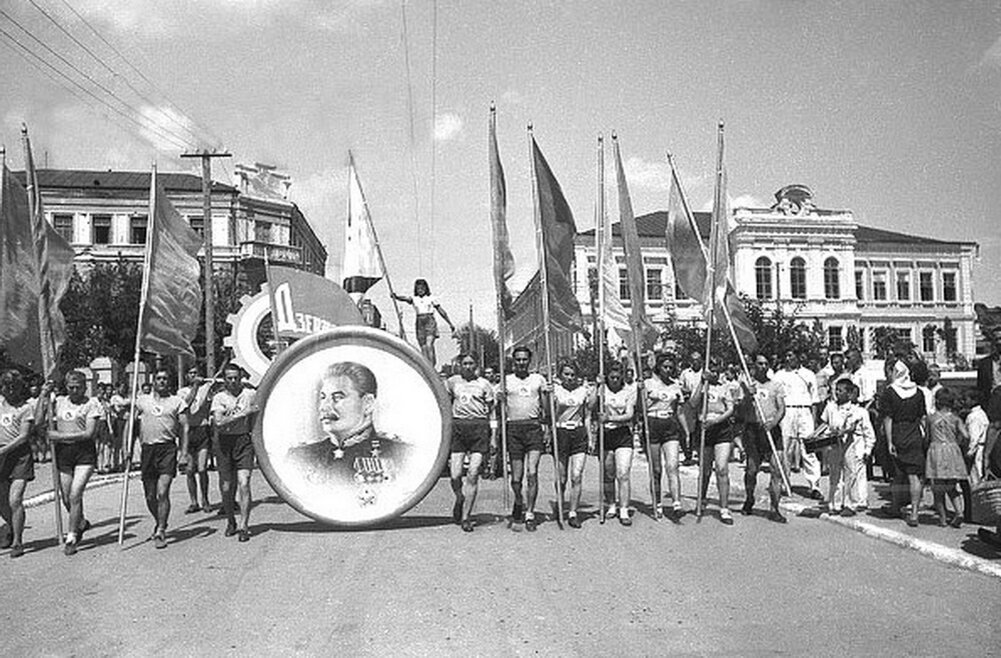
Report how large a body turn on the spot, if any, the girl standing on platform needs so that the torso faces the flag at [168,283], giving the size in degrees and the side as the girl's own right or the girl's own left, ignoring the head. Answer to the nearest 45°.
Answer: approximately 45° to the girl's own right

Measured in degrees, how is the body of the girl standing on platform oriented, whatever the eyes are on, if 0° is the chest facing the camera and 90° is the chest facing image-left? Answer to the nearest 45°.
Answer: approximately 0°

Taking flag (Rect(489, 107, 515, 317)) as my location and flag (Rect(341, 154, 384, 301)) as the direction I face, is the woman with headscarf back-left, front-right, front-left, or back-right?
back-right

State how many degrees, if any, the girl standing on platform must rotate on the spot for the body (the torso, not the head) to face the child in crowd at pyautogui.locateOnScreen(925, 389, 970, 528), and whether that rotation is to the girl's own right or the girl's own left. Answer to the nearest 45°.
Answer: approximately 45° to the girl's own left

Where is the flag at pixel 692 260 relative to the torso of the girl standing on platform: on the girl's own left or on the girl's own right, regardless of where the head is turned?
on the girl's own left
